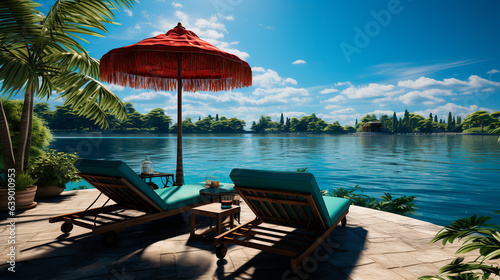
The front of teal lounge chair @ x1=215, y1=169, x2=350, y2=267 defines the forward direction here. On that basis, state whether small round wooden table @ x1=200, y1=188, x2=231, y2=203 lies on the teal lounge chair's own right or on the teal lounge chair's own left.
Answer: on the teal lounge chair's own left

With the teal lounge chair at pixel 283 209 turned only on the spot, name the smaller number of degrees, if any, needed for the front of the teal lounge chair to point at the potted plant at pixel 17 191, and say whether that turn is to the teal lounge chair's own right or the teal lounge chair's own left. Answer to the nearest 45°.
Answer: approximately 135° to the teal lounge chair's own left

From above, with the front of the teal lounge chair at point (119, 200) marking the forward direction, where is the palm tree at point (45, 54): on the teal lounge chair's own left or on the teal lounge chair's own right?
on the teal lounge chair's own left

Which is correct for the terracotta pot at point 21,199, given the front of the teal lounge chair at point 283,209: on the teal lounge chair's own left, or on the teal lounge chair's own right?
on the teal lounge chair's own left

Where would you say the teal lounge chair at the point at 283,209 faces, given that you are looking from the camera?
facing away from the viewer and to the right of the viewer

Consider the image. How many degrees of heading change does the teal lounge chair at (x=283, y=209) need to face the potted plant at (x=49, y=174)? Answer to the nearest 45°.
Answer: approximately 90° to its left

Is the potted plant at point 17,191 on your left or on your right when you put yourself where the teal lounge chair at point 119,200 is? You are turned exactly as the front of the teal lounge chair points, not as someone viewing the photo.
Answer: on your left

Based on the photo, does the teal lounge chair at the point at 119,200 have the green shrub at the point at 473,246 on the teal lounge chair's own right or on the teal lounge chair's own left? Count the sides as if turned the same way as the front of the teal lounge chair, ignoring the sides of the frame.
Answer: on the teal lounge chair's own right

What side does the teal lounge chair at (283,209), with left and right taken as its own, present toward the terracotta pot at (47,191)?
left

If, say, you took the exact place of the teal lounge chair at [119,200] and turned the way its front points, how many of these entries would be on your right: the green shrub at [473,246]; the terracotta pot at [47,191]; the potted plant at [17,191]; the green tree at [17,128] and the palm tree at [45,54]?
1

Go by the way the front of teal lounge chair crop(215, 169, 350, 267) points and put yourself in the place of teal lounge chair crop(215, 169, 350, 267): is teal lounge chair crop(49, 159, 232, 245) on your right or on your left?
on your left

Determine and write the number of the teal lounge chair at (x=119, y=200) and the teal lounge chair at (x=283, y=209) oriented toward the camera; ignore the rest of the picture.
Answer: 0

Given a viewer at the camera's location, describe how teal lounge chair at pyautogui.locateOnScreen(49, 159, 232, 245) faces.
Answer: facing away from the viewer and to the right of the viewer

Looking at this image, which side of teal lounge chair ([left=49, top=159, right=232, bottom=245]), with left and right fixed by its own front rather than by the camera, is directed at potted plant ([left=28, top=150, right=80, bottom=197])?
left
